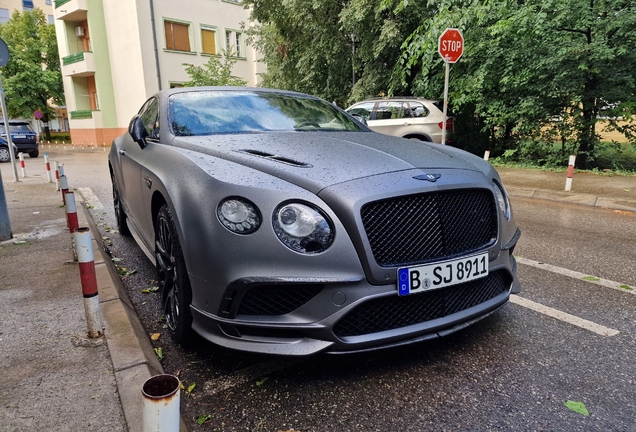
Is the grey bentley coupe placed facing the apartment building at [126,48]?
no

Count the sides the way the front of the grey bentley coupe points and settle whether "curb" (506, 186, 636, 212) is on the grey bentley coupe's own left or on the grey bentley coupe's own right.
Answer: on the grey bentley coupe's own left

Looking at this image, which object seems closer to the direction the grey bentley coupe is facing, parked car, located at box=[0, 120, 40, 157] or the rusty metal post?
the rusty metal post

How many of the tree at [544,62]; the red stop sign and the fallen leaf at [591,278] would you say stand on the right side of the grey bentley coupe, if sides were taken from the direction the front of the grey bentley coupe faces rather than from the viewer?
0

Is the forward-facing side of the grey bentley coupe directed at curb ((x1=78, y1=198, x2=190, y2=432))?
no

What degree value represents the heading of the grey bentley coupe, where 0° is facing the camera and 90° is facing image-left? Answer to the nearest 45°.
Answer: approximately 315°

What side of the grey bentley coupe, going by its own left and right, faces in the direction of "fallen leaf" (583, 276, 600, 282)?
left

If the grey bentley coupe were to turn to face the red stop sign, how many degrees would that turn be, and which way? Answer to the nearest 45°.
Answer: approximately 135° to its left

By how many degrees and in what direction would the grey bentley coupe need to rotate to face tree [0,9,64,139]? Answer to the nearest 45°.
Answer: approximately 180°

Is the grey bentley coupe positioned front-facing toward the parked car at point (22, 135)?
no

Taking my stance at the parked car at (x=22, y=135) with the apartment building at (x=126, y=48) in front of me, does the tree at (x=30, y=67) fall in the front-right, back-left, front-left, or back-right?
front-left

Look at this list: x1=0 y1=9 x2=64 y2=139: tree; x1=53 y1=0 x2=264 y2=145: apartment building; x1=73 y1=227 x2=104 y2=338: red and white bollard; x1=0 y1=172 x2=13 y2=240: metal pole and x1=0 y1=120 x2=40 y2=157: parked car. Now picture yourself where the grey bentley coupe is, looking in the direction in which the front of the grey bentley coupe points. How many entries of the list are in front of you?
0

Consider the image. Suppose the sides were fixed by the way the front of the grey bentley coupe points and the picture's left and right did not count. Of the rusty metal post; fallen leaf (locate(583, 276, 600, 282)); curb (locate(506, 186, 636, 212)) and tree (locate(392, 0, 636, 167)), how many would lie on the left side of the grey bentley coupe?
3
